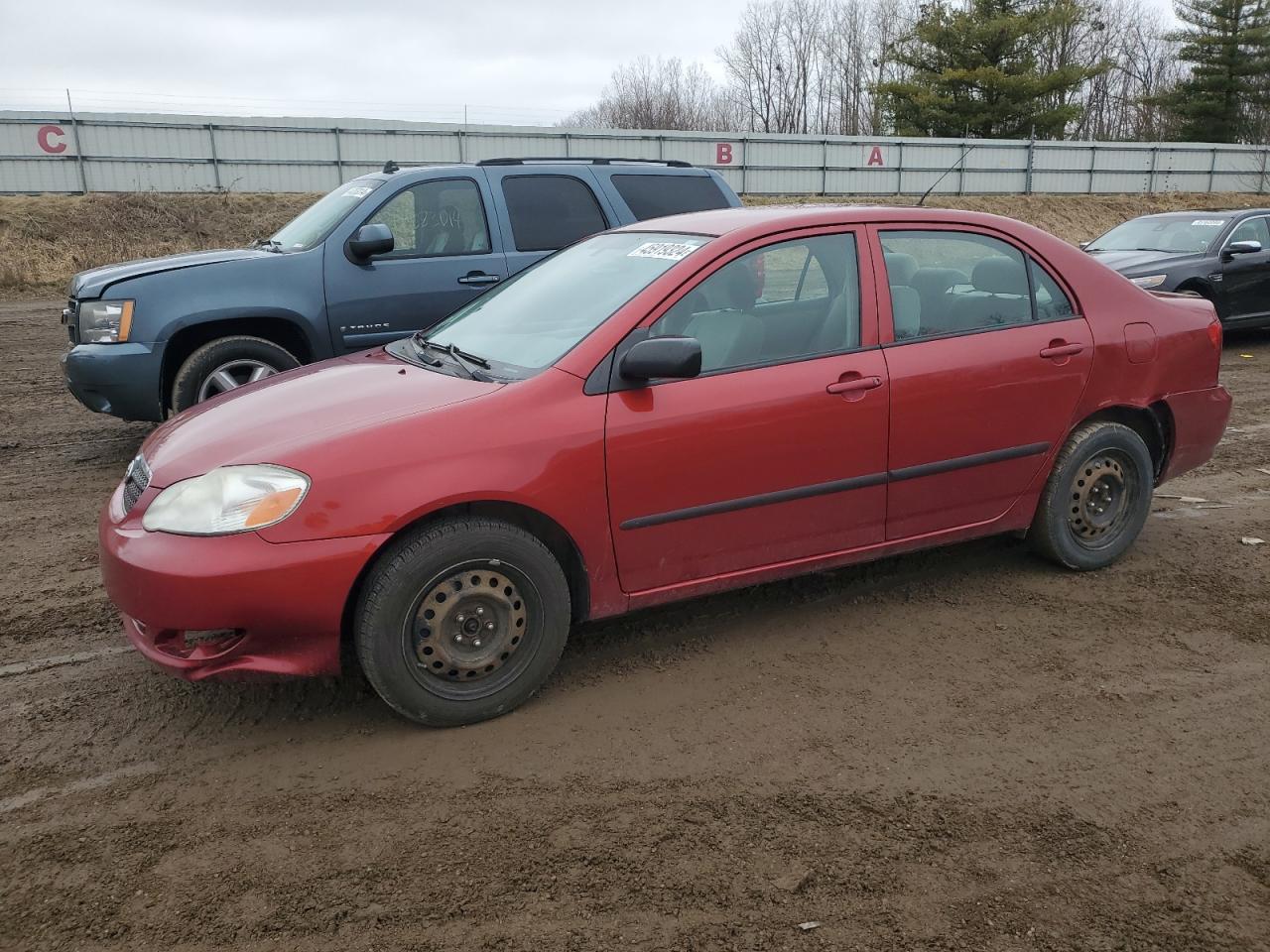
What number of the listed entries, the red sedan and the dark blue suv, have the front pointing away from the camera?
0

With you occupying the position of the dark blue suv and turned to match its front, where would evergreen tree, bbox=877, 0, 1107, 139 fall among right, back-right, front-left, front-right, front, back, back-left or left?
back-right

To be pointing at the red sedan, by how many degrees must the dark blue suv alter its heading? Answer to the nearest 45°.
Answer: approximately 90° to its left

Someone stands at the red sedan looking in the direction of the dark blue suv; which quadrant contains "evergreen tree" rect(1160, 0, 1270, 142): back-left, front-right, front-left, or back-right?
front-right

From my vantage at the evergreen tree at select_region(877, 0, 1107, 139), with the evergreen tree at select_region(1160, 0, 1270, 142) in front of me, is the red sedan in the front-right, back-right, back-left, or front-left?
back-right

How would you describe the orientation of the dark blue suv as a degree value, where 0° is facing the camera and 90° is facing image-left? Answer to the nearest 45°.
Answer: approximately 90°

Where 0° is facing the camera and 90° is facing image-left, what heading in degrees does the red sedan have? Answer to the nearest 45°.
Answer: approximately 45°

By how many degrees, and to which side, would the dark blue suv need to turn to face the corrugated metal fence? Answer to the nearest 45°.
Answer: approximately 90° to its right

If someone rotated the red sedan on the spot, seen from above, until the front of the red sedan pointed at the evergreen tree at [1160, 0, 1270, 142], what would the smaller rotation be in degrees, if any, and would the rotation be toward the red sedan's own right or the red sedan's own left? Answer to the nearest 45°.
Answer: approximately 180°

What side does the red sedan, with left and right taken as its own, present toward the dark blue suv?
right

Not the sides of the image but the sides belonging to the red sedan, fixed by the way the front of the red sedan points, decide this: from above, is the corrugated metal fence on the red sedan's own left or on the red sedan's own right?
on the red sedan's own right
